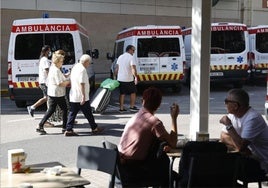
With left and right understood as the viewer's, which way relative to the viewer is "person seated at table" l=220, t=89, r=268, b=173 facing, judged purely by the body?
facing to the left of the viewer

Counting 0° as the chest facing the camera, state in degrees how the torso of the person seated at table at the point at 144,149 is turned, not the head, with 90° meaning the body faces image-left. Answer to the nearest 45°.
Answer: approximately 225°

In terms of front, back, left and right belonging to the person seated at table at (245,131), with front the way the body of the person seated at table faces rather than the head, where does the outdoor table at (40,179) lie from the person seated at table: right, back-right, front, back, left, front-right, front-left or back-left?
front-left

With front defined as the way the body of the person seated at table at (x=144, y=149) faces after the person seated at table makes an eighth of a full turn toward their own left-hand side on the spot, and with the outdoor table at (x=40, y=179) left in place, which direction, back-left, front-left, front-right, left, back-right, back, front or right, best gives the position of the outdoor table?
back-left

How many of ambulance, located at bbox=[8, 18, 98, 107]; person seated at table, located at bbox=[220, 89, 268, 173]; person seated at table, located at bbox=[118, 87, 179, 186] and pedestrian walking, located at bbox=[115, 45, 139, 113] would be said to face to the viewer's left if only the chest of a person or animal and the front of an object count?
1

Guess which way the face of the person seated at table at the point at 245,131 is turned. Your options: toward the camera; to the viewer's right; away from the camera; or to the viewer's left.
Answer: to the viewer's left

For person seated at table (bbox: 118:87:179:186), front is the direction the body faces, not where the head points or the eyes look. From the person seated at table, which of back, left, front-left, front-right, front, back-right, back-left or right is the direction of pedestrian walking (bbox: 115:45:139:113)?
front-left
